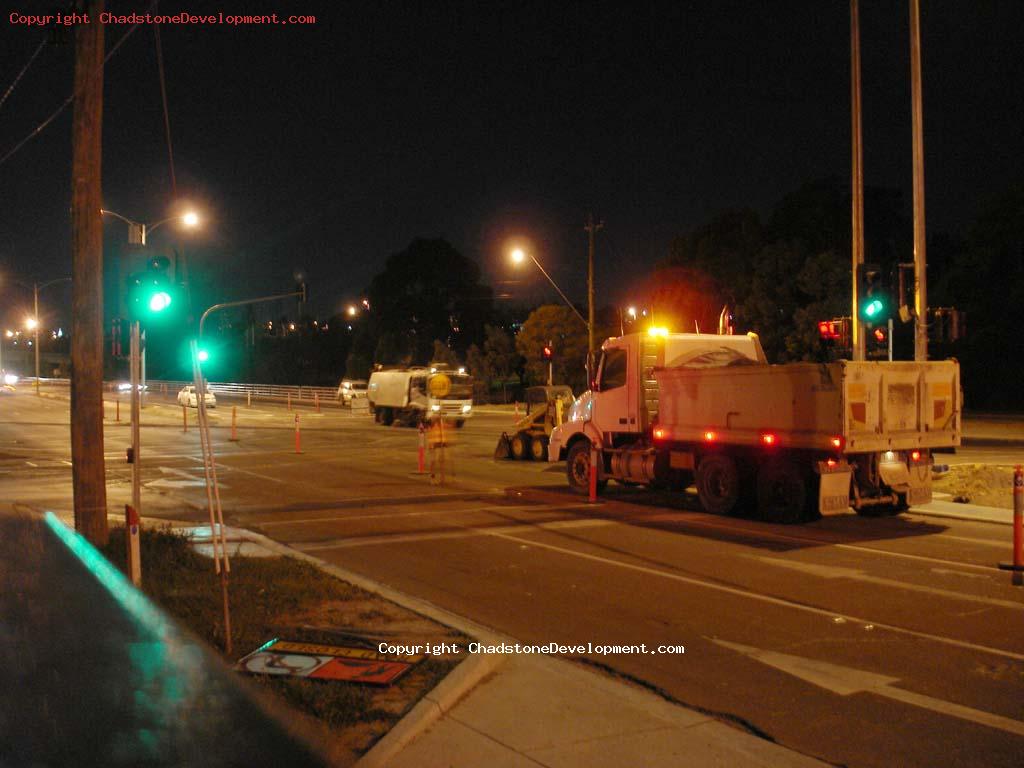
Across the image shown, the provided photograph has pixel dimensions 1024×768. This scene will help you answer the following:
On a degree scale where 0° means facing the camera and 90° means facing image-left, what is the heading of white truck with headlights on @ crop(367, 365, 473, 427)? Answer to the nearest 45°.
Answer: approximately 315°

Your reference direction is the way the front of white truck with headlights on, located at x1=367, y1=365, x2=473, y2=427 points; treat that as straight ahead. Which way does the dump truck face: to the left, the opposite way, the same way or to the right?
the opposite way

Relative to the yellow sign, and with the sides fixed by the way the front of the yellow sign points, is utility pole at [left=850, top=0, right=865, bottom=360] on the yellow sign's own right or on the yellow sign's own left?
on the yellow sign's own left

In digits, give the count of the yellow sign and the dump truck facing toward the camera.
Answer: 1

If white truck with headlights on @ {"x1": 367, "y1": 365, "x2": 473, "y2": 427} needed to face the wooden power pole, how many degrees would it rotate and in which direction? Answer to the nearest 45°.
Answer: approximately 45° to its right

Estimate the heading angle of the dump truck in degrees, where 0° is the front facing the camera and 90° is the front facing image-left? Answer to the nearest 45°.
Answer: approximately 135°

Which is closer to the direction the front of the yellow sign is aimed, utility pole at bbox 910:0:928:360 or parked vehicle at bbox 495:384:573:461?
the utility pole

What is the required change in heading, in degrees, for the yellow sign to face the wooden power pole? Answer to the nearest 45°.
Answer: approximately 45° to its right

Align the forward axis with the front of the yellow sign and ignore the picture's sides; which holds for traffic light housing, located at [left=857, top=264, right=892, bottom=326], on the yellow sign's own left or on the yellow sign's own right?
on the yellow sign's own left
